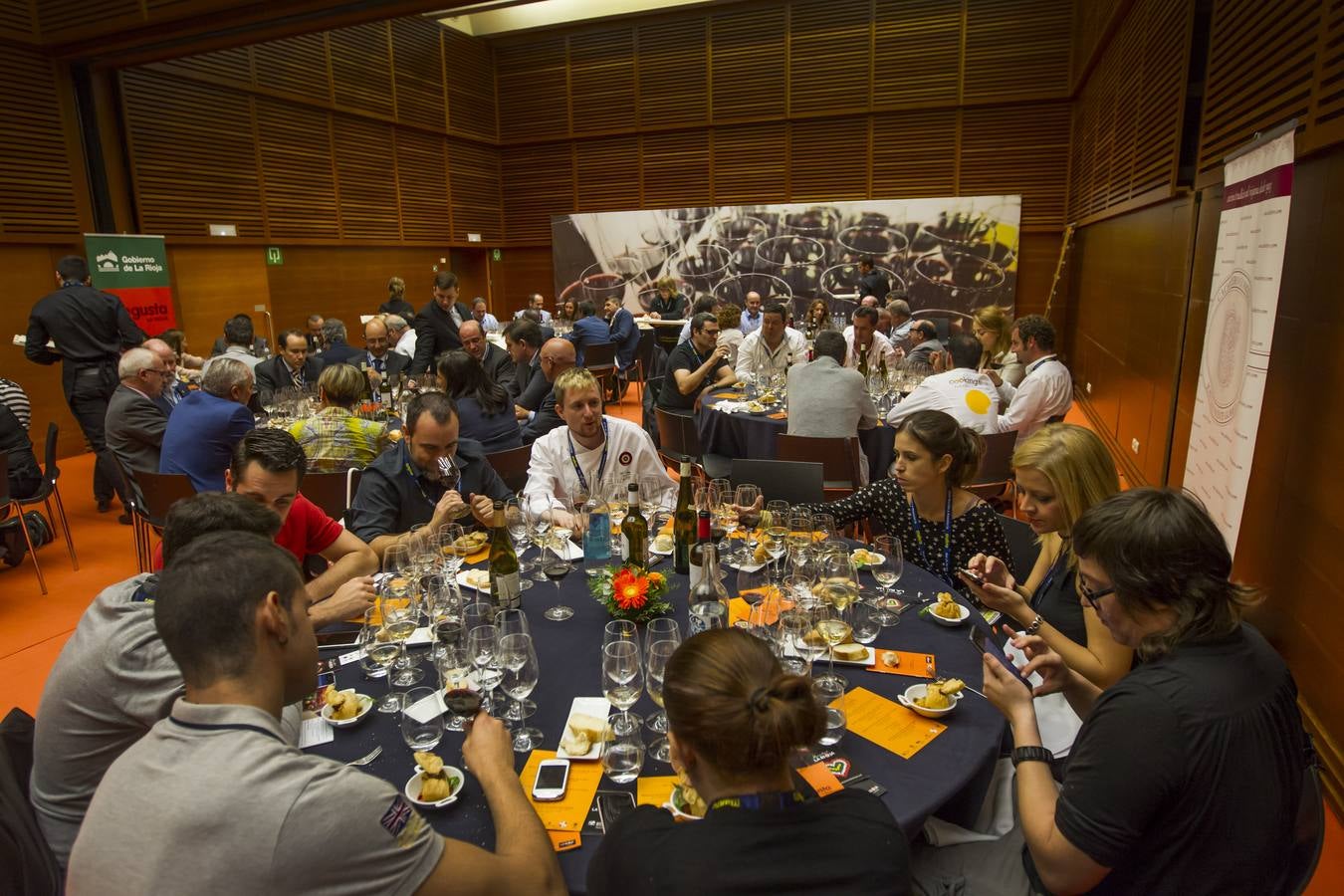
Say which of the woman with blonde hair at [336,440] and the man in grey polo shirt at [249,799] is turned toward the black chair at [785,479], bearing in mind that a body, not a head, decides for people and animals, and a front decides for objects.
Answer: the man in grey polo shirt

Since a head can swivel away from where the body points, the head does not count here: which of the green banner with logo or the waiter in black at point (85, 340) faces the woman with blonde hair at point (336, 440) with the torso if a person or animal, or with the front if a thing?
the green banner with logo

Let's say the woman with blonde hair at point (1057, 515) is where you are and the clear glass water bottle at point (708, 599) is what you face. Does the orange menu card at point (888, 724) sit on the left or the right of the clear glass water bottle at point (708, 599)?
left

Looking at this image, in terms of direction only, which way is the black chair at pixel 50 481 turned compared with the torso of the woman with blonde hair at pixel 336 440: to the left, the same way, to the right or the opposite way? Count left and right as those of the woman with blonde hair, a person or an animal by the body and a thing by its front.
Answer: to the left

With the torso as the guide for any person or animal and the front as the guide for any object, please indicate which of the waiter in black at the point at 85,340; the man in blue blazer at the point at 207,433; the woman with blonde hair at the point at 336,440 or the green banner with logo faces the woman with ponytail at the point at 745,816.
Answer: the green banner with logo

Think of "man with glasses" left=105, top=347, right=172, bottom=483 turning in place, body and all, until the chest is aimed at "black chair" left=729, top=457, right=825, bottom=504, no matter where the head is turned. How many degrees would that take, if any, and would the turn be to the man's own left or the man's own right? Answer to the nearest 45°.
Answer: approximately 45° to the man's own right

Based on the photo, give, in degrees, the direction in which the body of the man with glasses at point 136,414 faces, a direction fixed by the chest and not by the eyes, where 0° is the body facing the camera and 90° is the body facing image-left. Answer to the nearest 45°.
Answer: approximately 270°

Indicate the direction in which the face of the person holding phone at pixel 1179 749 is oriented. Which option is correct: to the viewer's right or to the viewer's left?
to the viewer's left

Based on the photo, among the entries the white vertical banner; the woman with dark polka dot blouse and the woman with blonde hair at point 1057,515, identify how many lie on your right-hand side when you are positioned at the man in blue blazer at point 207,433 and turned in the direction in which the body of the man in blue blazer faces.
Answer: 3

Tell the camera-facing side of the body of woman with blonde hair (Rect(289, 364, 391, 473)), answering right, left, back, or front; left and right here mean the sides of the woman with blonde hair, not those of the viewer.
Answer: back

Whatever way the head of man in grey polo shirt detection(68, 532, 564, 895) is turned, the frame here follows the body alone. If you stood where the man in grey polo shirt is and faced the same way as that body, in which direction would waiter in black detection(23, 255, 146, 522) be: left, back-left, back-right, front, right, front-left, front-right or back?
front-left

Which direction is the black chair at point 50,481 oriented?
to the viewer's left

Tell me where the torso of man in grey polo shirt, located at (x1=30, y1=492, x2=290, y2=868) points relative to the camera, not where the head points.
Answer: to the viewer's right

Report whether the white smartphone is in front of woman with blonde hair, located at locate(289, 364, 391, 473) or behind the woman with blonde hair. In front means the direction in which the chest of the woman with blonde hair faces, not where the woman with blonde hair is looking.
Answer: behind

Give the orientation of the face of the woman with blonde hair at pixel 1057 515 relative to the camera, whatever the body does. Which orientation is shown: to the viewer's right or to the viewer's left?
to the viewer's left

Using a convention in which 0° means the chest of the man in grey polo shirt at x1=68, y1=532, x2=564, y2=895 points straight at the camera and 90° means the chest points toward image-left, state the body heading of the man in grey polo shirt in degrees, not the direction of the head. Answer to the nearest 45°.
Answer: approximately 225°
